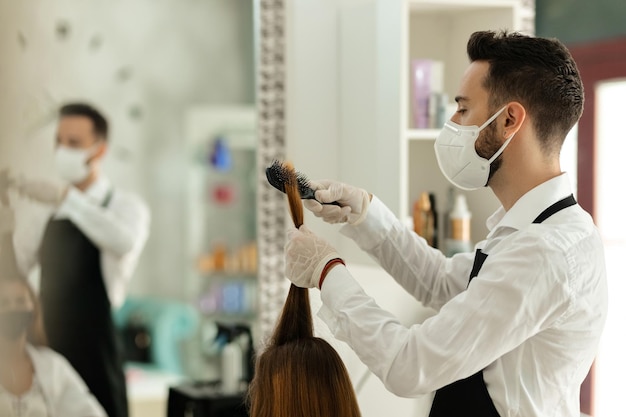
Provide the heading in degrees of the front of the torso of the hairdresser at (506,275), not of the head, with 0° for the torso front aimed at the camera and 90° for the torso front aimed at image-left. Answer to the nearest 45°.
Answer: approximately 90°

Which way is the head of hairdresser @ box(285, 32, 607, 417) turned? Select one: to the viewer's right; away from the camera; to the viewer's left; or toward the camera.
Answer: to the viewer's left

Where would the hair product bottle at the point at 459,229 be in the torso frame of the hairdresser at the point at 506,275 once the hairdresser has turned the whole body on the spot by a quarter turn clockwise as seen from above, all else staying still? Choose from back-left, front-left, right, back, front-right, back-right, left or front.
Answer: front
